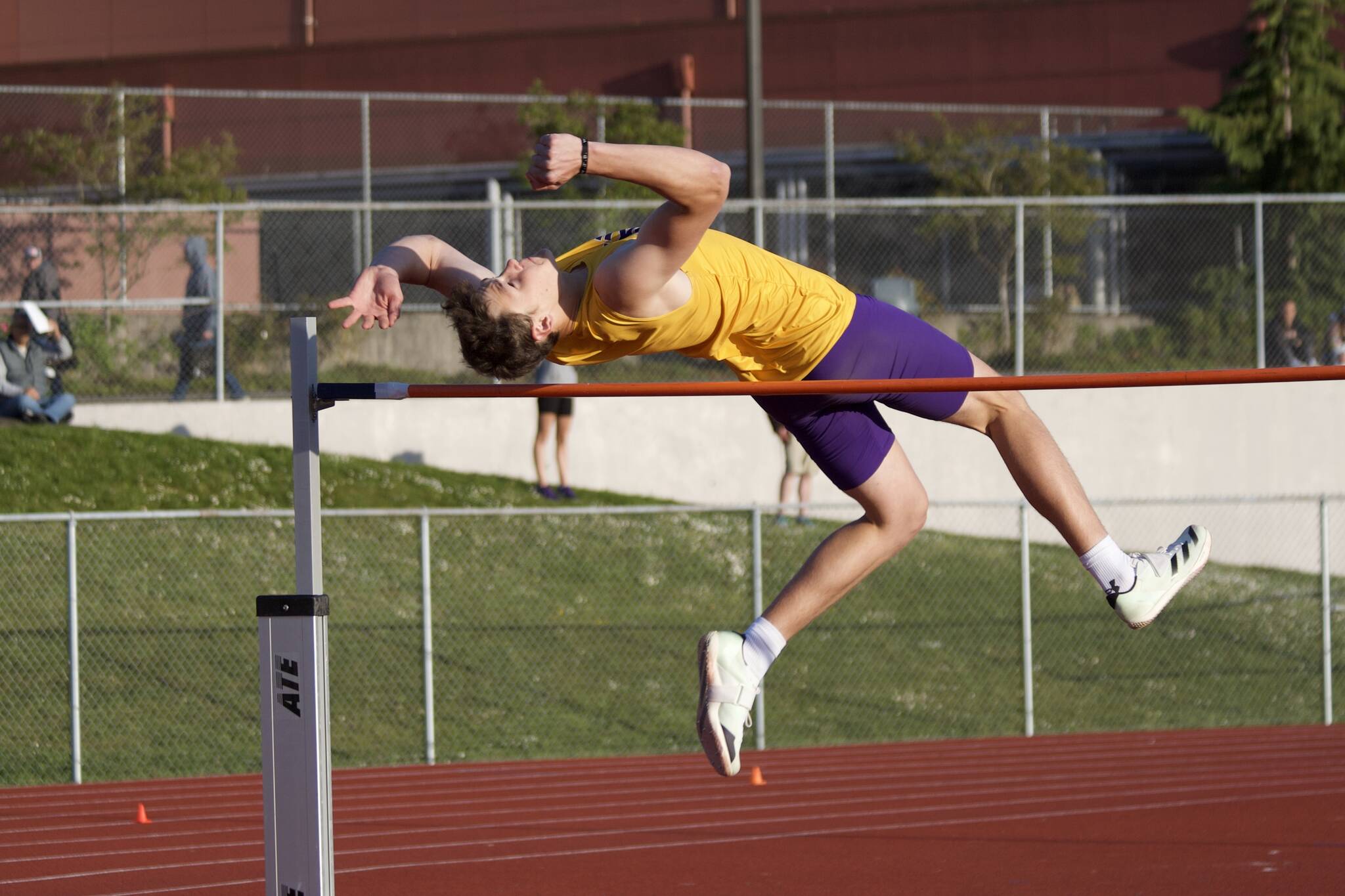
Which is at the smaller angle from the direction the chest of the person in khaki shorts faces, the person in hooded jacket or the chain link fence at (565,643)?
the chain link fence

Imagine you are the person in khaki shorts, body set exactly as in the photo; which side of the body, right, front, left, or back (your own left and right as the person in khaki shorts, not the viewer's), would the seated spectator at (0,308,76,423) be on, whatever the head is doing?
right

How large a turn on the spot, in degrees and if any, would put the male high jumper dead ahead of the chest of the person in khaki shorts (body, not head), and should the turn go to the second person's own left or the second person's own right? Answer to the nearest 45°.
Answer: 0° — they already face them

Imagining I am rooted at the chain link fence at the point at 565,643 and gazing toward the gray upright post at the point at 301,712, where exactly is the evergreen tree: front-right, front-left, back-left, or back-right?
back-left

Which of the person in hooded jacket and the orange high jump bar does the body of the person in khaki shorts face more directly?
the orange high jump bar

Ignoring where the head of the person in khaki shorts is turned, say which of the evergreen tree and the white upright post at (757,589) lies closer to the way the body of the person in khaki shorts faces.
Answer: the white upright post

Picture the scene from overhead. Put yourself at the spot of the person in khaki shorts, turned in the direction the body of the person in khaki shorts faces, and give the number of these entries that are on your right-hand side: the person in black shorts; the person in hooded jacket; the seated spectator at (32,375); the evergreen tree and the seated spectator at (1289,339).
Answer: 3

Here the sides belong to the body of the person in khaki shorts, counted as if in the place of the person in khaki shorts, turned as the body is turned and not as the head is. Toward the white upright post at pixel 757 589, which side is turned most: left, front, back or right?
front

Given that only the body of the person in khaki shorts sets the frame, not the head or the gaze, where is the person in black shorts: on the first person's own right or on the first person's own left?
on the first person's own right

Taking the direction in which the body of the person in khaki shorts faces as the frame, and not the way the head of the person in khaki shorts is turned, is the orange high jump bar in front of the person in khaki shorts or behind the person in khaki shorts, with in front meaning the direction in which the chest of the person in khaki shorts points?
in front

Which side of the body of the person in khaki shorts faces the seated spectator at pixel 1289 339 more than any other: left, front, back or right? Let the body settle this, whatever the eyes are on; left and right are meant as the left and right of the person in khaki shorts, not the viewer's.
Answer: left

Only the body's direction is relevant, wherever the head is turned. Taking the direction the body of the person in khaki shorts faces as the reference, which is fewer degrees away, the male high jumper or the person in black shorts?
the male high jumper

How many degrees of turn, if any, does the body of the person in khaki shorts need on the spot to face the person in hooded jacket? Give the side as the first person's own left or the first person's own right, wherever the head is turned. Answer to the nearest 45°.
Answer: approximately 90° to the first person's own right

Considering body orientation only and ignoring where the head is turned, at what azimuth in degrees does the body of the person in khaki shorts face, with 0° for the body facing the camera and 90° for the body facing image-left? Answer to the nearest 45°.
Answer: approximately 0°
